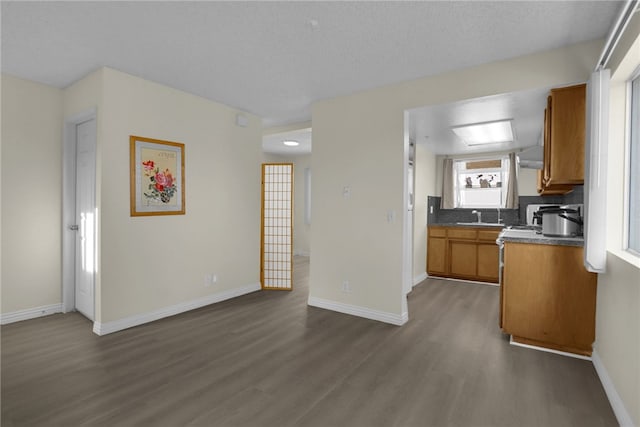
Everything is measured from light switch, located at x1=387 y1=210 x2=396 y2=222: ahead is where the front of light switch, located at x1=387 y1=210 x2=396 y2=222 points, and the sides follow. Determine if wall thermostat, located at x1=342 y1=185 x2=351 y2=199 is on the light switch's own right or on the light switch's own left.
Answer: on the light switch's own right

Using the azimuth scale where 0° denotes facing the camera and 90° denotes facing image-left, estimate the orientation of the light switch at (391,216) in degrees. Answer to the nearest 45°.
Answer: approximately 0°

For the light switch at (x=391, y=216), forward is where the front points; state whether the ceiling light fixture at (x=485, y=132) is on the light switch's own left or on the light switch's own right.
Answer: on the light switch's own left

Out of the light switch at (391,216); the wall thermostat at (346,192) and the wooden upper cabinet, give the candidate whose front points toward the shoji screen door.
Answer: the wooden upper cabinet

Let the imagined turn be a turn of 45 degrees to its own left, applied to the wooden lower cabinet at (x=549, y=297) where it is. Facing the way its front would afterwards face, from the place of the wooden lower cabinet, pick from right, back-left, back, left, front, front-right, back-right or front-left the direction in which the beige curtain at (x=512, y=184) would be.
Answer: back-right

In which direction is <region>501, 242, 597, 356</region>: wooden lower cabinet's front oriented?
to the viewer's left

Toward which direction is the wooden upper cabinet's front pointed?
to the viewer's left

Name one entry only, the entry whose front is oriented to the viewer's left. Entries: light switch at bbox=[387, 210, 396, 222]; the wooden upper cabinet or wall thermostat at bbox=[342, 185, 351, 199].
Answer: the wooden upper cabinet

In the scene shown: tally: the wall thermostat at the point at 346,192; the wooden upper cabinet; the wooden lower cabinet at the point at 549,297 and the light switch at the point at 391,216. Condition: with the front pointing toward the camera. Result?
2
